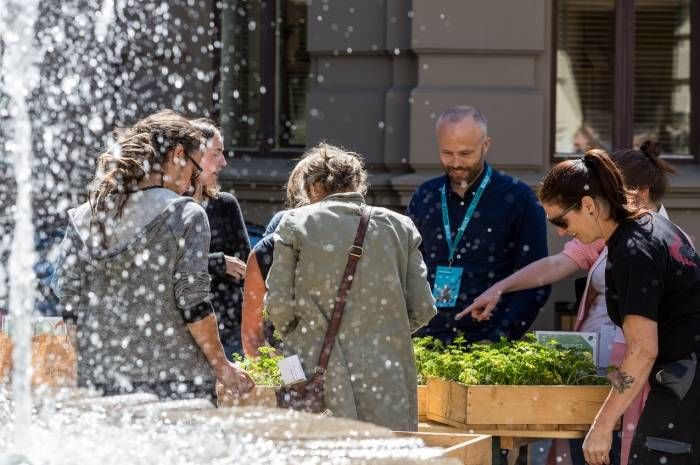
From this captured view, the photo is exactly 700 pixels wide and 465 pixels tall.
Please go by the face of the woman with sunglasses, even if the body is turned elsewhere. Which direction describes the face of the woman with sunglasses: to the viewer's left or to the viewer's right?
to the viewer's left

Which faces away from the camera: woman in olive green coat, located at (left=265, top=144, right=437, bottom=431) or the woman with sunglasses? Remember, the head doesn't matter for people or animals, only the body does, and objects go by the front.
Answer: the woman in olive green coat

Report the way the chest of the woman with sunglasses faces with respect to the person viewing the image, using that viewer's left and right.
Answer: facing to the left of the viewer

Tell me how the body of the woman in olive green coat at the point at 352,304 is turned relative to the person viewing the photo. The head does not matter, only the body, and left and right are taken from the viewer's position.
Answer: facing away from the viewer

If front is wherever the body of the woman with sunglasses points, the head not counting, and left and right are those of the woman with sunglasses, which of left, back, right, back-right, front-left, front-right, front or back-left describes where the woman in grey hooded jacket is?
front

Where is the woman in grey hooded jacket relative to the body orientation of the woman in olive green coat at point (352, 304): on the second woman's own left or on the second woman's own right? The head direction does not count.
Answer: on the second woman's own left

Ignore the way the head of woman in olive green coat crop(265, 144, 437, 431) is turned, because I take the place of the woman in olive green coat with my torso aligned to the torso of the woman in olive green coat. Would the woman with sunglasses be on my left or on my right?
on my right

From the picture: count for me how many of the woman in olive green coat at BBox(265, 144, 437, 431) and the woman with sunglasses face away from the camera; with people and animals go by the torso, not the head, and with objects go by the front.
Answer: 1

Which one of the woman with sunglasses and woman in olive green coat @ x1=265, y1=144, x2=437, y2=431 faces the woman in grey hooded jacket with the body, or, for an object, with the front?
the woman with sunglasses

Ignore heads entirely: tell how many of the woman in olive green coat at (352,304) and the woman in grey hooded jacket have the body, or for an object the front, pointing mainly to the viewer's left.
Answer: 0

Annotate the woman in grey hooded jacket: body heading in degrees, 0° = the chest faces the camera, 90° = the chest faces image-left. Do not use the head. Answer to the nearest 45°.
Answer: approximately 225°

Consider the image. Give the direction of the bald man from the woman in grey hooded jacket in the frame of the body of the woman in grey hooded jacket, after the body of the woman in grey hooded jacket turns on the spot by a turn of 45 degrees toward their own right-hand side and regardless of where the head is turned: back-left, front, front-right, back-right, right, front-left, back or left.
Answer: front-left

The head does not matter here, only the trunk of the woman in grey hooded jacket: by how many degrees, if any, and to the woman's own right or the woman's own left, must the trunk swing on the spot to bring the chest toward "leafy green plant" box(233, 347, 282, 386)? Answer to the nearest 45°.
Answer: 0° — they already face it

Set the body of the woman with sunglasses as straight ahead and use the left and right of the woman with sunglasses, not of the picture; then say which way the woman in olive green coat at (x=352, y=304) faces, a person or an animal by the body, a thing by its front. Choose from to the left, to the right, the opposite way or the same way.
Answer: to the right

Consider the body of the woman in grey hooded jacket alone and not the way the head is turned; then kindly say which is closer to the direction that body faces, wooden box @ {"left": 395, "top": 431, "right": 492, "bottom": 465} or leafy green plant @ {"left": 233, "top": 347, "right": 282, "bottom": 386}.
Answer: the leafy green plant

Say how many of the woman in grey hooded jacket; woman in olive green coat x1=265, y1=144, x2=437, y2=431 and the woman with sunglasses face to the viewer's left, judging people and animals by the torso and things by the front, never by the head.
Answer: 1
